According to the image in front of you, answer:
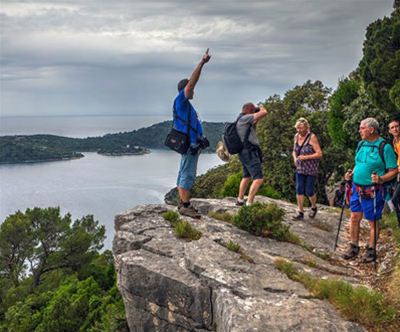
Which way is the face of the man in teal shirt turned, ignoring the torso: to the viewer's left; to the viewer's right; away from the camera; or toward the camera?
to the viewer's left

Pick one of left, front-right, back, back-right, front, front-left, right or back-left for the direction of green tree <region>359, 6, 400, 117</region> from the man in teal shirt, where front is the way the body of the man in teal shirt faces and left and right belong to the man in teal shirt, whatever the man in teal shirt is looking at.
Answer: back-right
